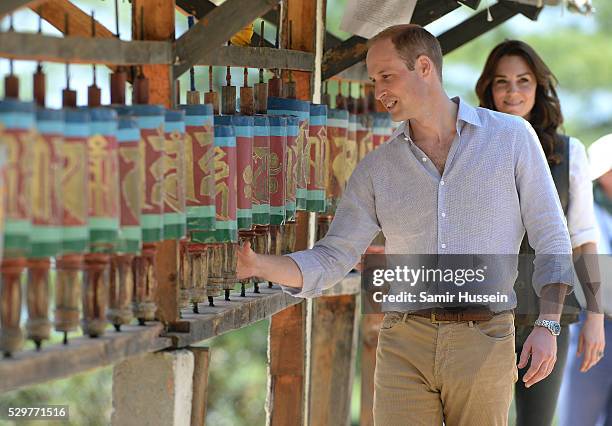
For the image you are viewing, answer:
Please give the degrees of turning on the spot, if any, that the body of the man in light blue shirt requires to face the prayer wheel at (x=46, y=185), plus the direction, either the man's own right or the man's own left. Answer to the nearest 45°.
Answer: approximately 45° to the man's own right

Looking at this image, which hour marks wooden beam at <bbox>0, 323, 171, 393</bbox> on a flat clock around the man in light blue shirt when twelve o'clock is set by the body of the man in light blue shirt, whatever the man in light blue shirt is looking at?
The wooden beam is roughly at 2 o'clock from the man in light blue shirt.

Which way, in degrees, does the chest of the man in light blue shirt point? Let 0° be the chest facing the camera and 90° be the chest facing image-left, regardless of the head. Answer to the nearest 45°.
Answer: approximately 0°

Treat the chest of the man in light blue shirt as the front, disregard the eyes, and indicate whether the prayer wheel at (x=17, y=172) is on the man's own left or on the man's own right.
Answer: on the man's own right

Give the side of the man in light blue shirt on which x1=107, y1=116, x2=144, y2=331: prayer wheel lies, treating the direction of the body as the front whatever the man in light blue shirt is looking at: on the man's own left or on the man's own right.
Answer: on the man's own right

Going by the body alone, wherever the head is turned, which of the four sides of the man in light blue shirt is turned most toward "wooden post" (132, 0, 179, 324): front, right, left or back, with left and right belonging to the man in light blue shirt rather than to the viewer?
right

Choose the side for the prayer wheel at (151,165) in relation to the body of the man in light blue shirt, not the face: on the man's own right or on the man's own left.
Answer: on the man's own right

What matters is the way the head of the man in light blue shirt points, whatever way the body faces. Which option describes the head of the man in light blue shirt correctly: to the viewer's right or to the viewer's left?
to the viewer's left

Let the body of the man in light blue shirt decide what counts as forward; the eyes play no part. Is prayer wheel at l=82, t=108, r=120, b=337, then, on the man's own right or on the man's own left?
on the man's own right

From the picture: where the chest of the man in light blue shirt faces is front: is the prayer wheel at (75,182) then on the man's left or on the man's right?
on the man's right
